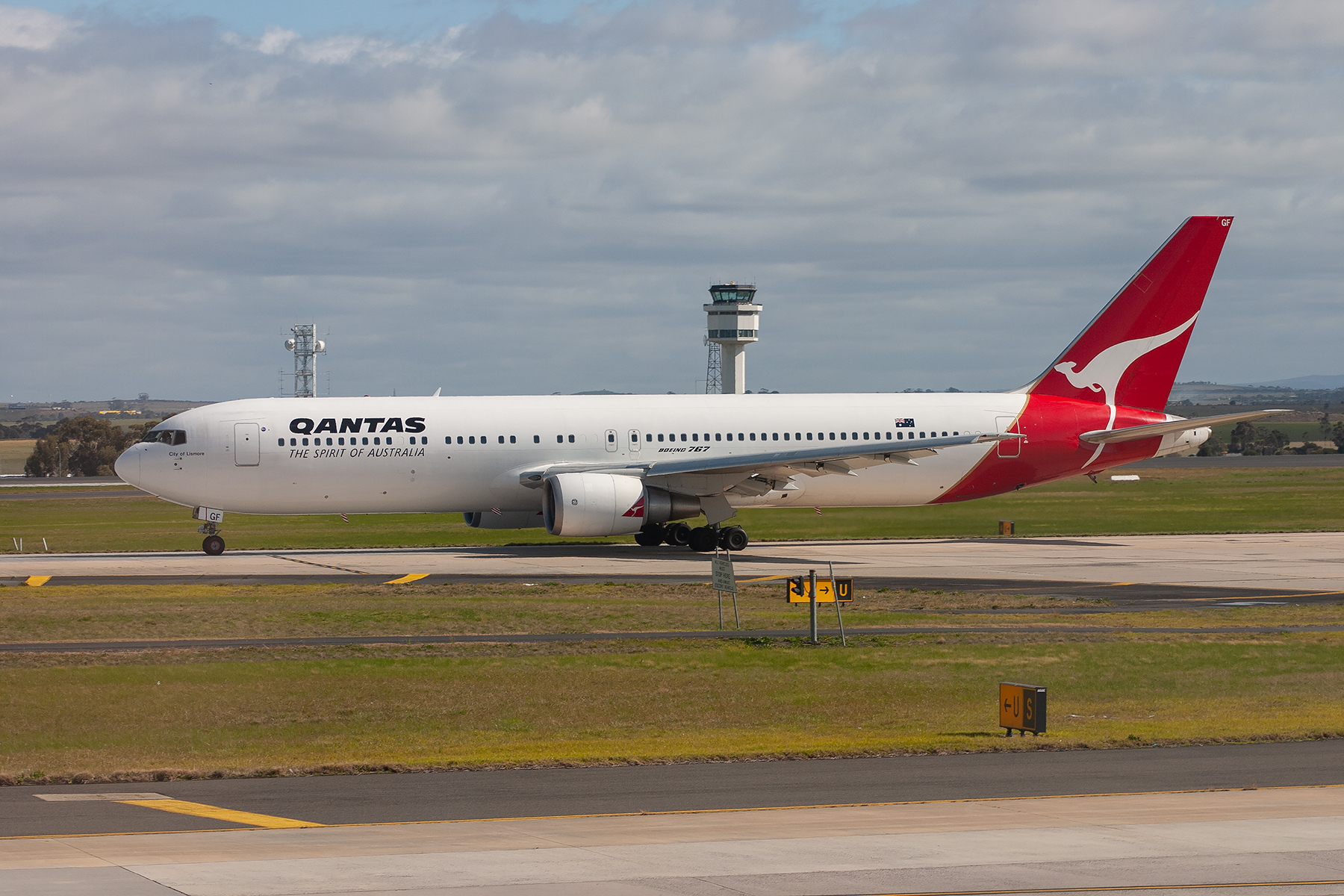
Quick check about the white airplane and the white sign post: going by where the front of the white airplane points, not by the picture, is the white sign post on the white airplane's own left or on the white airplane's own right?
on the white airplane's own left

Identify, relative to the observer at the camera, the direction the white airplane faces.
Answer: facing to the left of the viewer
